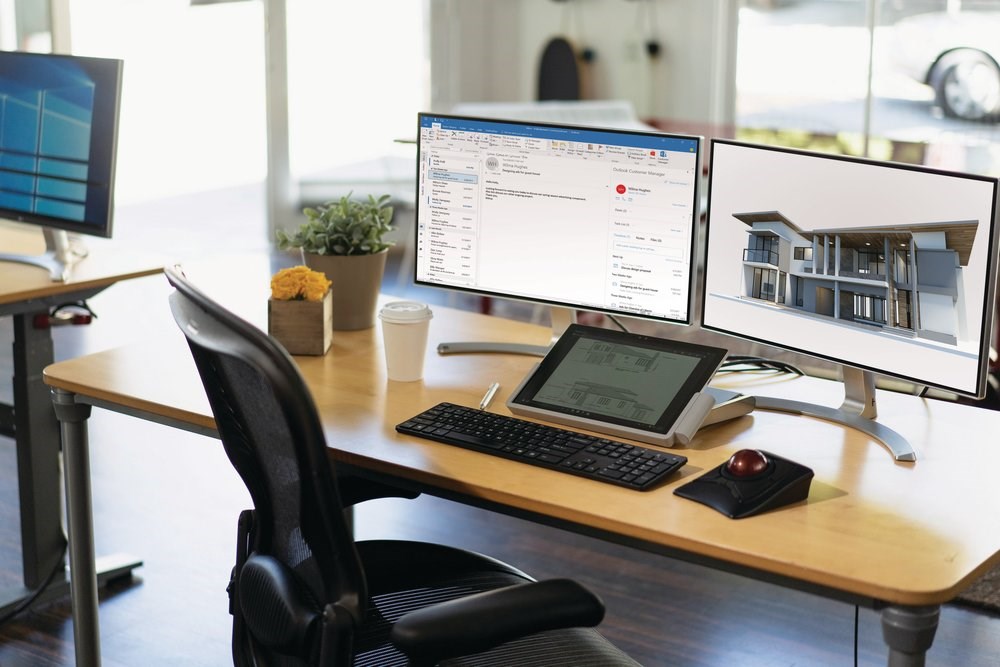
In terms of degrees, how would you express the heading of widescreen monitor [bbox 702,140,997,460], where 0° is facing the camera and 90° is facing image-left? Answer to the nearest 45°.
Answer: approximately 45°

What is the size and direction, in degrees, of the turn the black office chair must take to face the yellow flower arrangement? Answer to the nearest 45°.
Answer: approximately 45° to its left

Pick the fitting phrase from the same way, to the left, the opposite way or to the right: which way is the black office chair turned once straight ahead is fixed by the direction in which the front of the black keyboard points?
the opposite way

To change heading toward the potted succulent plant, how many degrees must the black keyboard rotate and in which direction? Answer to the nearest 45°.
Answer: approximately 90° to its right

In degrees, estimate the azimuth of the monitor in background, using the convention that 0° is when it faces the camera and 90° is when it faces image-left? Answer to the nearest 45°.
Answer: approximately 45°

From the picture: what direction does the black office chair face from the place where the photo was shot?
facing away from the viewer and to the right of the viewer

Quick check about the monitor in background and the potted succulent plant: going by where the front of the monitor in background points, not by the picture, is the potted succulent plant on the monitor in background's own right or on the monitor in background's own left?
on the monitor in background's own left

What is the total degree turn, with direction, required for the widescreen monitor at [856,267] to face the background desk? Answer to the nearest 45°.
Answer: approximately 45° to its right

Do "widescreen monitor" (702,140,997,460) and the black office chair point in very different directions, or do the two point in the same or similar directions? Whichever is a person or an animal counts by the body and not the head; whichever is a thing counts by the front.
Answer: very different directions

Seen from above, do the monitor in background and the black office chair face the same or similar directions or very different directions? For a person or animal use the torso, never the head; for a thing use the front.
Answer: very different directions
